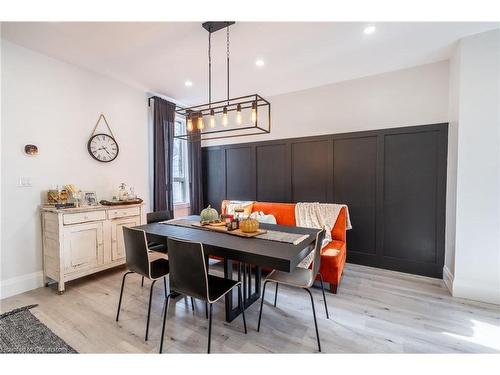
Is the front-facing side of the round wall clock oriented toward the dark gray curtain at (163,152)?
no

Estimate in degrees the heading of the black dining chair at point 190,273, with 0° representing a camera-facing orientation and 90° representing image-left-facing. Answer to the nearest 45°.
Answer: approximately 225°

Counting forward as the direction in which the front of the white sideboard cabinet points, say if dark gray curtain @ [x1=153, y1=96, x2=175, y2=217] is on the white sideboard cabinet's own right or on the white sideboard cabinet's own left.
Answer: on the white sideboard cabinet's own left

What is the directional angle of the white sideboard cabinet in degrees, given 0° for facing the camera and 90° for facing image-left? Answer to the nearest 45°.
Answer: approximately 315°

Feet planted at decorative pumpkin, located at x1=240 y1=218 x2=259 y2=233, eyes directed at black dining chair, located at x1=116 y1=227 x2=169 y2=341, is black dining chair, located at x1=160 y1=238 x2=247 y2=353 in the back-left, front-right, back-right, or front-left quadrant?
front-left

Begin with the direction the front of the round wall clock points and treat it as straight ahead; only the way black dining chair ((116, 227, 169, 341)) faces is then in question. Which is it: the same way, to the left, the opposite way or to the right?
to the left

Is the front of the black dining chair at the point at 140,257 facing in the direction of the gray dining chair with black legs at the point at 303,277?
no

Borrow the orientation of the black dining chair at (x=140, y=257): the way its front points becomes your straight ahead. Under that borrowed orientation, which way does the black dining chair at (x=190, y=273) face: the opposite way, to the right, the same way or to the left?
the same way

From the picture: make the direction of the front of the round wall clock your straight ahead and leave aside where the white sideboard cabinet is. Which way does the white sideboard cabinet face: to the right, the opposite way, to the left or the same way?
the same way

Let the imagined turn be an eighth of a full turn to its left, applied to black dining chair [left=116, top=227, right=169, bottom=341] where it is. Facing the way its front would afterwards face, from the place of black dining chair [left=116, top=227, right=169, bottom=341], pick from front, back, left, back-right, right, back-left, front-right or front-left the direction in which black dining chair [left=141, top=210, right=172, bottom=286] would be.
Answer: front

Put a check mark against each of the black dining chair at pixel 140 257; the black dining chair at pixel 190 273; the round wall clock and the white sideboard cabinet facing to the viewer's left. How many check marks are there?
0

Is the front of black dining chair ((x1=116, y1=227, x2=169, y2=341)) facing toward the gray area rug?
no

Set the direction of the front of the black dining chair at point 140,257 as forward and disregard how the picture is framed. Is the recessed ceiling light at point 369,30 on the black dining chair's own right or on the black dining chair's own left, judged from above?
on the black dining chair's own right

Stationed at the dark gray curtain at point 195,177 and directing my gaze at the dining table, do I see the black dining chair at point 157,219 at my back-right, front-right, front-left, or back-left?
front-right

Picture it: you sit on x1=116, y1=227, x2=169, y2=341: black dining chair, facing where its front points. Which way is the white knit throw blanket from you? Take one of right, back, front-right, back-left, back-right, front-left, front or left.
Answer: front-right

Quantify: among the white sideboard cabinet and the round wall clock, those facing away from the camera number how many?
0

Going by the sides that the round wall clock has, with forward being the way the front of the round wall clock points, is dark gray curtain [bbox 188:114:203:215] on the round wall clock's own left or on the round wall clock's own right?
on the round wall clock's own left

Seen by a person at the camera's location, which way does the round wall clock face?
facing the viewer and to the right of the viewer

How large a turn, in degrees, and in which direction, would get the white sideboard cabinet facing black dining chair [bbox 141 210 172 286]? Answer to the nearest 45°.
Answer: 0° — it already faces it

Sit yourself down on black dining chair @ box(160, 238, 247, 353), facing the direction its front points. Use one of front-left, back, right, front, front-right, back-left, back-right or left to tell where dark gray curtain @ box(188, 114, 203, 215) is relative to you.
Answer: front-left

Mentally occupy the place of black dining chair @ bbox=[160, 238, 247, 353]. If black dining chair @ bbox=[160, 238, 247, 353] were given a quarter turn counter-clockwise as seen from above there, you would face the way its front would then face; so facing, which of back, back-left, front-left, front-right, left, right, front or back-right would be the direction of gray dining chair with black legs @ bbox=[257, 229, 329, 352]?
back-right

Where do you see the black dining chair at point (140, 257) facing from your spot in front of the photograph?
facing away from the viewer and to the right of the viewer
